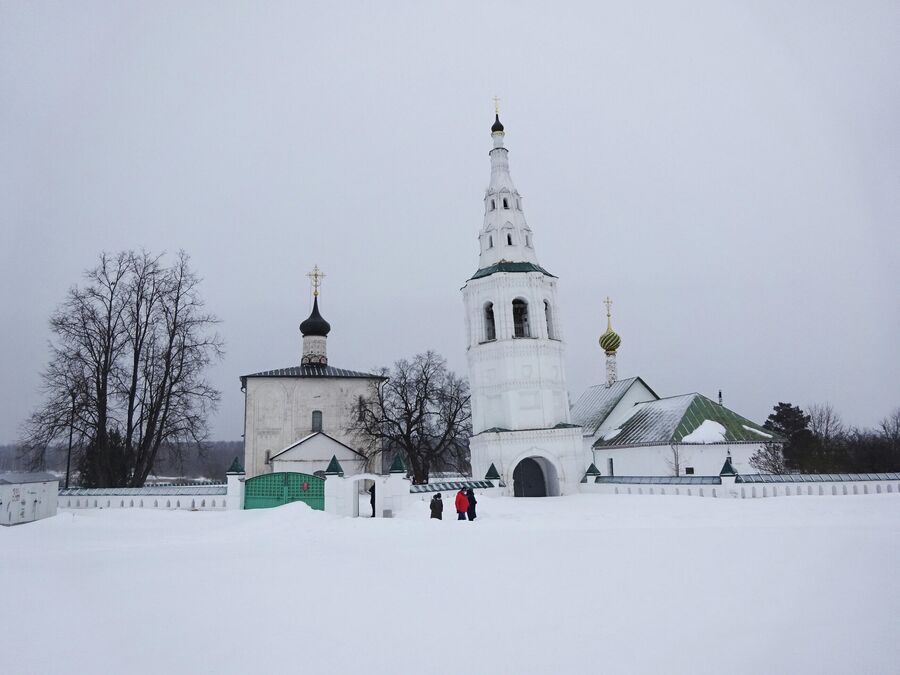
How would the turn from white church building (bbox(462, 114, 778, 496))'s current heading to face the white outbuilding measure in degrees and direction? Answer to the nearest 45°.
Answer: approximately 45° to its right

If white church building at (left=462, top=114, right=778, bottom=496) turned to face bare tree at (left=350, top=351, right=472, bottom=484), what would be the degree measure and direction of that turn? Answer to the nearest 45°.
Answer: approximately 135° to its right

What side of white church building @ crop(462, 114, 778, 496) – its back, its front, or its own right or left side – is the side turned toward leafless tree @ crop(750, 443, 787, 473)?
left

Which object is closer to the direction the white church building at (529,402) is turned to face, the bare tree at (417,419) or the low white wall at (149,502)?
the low white wall

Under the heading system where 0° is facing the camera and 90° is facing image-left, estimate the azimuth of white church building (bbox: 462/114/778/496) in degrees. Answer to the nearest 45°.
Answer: approximately 0°

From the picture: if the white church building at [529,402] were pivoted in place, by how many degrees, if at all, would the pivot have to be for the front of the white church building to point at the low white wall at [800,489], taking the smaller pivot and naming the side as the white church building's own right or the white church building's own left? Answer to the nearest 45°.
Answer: approximately 45° to the white church building's own left

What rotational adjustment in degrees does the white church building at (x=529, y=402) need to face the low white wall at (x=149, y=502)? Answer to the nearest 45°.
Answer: approximately 45° to its right

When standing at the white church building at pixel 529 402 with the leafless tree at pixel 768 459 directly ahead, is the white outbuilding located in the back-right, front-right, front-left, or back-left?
back-right
